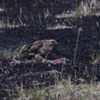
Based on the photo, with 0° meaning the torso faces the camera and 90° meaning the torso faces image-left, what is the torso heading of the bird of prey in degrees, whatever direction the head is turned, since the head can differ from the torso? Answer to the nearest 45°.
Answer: approximately 270°
